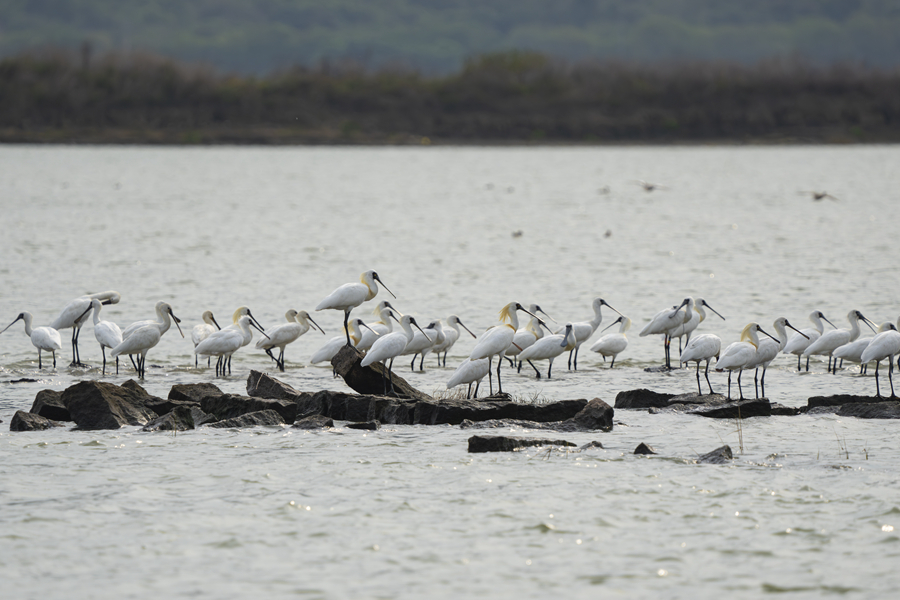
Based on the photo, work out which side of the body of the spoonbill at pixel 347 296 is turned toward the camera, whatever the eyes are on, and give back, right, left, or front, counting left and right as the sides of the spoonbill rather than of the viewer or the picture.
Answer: right

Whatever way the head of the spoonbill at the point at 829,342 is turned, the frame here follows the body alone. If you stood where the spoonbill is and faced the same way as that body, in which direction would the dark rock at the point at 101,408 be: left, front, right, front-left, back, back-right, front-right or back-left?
back-right

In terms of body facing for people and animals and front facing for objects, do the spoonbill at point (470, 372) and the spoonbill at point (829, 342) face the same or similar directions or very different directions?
same or similar directions

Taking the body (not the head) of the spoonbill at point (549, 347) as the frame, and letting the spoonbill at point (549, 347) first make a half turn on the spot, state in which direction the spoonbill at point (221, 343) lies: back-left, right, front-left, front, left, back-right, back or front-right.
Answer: front

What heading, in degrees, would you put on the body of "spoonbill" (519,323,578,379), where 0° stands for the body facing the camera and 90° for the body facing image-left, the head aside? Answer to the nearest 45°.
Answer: approximately 270°

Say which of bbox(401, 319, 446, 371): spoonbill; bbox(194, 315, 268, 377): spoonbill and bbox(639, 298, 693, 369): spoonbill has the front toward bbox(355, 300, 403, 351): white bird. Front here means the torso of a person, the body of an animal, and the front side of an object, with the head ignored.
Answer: bbox(194, 315, 268, 377): spoonbill

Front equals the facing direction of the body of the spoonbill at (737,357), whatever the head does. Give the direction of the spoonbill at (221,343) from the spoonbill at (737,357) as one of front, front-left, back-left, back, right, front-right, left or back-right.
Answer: back

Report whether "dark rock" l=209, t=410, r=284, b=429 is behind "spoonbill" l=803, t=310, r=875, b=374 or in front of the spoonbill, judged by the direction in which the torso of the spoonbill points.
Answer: behind

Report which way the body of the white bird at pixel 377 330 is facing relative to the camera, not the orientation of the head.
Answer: to the viewer's right

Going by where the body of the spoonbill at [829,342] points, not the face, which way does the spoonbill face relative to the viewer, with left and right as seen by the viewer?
facing to the right of the viewer

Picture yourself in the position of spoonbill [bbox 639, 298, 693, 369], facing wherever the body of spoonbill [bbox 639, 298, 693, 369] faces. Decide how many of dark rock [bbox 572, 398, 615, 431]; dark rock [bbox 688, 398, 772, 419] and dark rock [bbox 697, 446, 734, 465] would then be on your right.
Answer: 3

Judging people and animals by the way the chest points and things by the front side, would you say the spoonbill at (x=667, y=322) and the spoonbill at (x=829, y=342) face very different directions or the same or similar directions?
same or similar directions

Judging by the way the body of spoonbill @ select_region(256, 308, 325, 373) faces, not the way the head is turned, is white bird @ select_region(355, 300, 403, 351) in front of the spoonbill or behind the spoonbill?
in front

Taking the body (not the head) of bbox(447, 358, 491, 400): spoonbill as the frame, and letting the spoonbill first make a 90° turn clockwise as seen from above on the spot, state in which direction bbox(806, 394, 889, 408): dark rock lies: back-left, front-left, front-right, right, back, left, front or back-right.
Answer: left

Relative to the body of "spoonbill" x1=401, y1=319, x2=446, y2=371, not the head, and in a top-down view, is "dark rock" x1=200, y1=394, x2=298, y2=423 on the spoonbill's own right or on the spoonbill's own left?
on the spoonbill's own right
